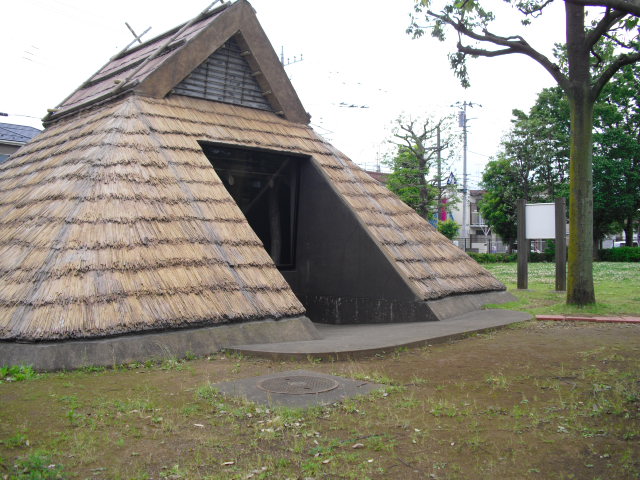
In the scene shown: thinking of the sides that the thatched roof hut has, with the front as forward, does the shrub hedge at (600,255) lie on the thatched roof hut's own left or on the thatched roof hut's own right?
on the thatched roof hut's own left

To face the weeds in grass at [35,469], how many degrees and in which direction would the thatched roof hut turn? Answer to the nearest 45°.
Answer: approximately 45° to its right

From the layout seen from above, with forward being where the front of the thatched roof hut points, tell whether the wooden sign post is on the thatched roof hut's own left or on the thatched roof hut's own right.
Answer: on the thatched roof hut's own left

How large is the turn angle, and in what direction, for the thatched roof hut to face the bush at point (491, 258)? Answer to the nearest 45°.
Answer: approximately 90° to its left

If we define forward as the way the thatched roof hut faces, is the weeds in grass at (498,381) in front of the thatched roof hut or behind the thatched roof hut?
in front

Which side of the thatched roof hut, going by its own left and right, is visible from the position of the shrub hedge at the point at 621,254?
left

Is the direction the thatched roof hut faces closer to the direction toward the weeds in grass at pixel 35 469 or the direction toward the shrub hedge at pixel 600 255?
the weeds in grass

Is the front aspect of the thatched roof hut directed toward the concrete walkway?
yes

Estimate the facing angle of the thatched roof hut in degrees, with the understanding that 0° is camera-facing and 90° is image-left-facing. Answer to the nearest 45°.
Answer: approximately 315°
